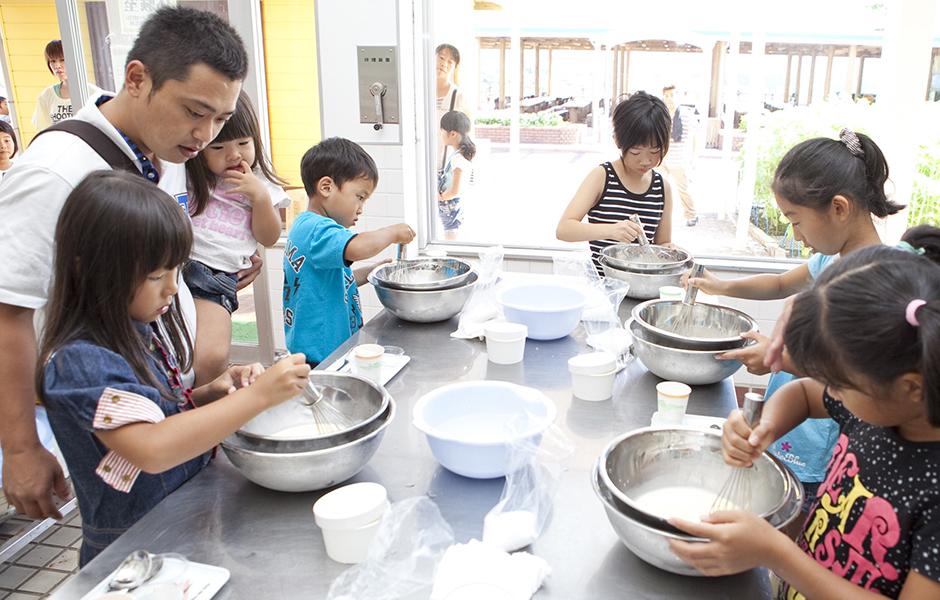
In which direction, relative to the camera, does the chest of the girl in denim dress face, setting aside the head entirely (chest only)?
to the viewer's right

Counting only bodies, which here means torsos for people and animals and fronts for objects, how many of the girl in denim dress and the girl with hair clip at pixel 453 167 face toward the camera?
0

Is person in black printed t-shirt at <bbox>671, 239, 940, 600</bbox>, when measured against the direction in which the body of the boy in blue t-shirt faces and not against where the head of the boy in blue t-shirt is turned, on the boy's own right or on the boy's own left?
on the boy's own right

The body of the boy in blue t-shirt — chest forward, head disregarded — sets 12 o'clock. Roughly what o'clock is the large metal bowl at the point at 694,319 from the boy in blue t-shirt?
The large metal bowl is roughly at 1 o'clock from the boy in blue t-shirt.

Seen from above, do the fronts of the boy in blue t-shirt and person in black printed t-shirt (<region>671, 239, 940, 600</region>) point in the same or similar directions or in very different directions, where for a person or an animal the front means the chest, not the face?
very different directions

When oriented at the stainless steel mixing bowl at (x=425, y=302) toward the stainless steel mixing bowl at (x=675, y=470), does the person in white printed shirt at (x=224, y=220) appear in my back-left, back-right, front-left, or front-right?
back-right

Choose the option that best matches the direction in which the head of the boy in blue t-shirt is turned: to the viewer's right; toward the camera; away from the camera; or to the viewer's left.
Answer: to the viewer's right

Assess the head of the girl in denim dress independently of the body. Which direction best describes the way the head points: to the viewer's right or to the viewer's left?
to the viewer's right

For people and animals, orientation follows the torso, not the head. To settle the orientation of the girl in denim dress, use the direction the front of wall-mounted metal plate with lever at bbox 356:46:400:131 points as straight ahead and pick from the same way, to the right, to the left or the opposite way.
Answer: to the left

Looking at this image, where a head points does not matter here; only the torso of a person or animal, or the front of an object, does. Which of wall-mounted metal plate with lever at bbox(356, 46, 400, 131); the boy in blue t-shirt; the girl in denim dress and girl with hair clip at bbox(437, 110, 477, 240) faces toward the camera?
the wall-mounted metal plate with lever

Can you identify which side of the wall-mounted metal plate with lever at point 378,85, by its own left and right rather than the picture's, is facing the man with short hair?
front

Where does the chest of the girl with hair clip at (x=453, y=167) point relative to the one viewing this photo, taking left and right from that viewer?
facing to the left of the viewer

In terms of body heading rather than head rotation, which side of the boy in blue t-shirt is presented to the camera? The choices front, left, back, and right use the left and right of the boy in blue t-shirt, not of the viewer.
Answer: right

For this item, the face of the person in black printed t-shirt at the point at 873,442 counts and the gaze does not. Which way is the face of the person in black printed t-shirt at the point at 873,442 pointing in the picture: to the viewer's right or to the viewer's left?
to the viewer's left
